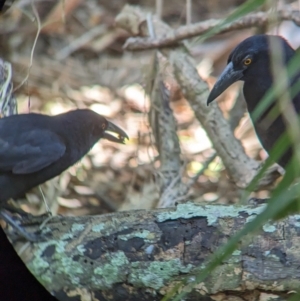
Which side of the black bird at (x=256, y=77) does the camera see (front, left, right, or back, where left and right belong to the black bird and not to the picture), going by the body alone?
left

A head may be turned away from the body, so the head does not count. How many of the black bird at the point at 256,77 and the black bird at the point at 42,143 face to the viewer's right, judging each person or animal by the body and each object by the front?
1

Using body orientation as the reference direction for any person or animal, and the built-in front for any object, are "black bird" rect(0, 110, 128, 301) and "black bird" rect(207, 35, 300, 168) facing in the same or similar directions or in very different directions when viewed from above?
very different directions

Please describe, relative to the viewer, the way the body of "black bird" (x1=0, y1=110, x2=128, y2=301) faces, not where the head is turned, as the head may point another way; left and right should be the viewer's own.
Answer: facing to the right of the viewer
